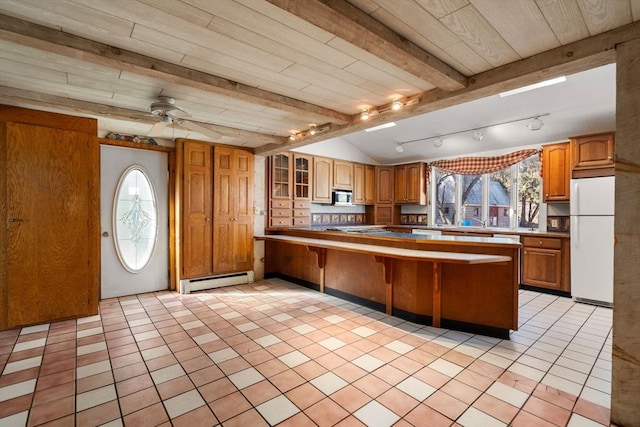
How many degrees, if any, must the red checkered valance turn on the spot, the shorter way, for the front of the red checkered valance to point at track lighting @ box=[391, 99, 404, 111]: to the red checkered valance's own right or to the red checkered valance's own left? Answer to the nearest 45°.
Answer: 0° — it already faces it

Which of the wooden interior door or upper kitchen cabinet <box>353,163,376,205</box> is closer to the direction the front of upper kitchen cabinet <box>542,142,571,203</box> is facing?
the wooden interior door

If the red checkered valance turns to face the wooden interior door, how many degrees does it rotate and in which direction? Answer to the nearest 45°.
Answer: approximately 45° to its right

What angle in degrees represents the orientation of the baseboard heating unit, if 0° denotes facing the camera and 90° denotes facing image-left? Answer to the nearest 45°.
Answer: approximately 315°

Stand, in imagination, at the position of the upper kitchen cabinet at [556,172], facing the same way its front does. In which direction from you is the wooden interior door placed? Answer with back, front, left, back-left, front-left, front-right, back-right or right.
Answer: front-right

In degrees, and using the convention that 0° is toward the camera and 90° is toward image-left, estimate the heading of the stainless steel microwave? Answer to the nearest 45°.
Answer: approximately 315°

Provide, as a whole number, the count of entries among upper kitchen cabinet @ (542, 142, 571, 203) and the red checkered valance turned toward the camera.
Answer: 2

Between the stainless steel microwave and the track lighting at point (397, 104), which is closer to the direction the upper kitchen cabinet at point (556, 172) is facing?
the track lighting

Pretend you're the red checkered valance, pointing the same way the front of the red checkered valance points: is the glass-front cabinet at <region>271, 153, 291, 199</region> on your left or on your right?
on your right
